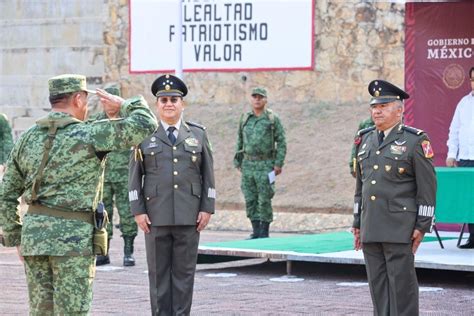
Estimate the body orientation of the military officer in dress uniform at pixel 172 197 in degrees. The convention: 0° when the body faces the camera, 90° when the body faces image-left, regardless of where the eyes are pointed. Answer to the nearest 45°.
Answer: approximately 0°

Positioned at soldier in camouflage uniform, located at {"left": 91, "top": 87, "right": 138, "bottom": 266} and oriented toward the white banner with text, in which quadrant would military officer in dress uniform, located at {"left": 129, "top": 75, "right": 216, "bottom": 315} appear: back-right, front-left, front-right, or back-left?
back-right

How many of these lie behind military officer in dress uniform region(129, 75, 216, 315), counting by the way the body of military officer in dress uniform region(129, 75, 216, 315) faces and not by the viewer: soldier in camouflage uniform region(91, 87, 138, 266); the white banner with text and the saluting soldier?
2

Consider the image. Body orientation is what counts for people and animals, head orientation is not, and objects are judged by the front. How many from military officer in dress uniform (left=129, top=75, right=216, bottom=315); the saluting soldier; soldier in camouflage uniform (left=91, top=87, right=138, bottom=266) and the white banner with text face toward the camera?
3

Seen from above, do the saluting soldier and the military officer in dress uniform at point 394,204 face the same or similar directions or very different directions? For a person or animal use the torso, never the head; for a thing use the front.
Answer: very different directions

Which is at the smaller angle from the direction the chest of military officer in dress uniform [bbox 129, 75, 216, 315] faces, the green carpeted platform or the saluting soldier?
the saluting soldier

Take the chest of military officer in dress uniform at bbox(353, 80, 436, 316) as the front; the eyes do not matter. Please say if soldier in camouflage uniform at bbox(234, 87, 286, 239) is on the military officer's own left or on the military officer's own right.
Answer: on the military officer's own right

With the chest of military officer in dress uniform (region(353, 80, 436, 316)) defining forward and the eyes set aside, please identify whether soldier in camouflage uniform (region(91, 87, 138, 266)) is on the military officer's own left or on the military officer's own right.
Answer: on the military officer's own right
